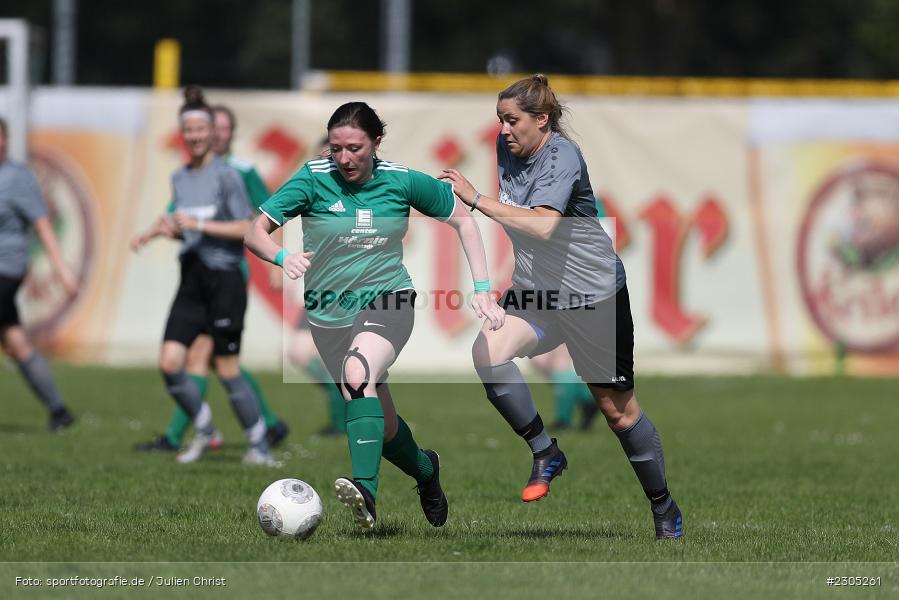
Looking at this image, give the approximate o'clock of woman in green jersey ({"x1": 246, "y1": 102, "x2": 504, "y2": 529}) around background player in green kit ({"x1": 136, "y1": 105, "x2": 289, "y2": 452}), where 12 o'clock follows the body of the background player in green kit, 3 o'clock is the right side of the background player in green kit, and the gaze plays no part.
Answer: The woman in green jersey is roughly at 10 o'clock from the background player in green kit.

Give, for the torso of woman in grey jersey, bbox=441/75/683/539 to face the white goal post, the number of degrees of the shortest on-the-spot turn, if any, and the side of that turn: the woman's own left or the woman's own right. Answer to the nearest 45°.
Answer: approximately 90° to the woman's own right

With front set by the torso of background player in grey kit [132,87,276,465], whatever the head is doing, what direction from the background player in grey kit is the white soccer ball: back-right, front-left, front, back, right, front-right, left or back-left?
front-left

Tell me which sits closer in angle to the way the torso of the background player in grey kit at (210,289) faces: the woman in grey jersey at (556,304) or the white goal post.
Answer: the woman in grey jersey

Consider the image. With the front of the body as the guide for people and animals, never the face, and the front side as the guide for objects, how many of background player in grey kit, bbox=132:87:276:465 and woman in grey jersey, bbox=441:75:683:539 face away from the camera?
0

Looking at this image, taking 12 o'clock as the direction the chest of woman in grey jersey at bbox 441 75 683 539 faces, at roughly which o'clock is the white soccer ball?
The white soccer ball is roughly at 1 o'clock from the woman in grey jersey.

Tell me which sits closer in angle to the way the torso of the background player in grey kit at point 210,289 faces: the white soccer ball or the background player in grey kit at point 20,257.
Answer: the white soccer ball

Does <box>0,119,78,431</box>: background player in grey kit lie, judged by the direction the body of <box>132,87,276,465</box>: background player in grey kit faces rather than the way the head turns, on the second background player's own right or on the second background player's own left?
on the second background player's own right

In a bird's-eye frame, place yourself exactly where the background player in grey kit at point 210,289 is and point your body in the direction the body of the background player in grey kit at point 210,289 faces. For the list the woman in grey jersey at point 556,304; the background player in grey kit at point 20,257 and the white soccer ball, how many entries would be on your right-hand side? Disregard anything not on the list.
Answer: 1

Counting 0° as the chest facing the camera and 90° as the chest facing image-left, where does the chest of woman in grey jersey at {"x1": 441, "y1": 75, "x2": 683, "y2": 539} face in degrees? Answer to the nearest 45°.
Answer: approximately 45°

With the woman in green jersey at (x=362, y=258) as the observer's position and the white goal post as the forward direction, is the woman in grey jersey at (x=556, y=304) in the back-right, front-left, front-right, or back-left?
back-right

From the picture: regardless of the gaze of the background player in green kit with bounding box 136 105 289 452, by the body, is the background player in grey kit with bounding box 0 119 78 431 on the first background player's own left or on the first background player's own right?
on the first background player's own right
